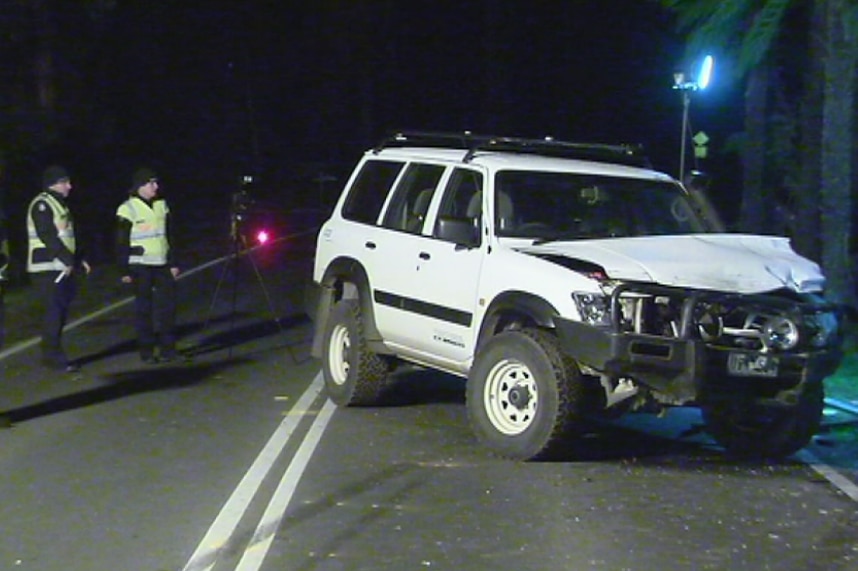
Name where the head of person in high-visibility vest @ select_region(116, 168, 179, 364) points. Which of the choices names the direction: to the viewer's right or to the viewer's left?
to the viewer's right

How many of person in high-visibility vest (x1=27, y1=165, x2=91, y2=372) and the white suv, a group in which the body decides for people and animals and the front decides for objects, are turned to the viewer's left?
0

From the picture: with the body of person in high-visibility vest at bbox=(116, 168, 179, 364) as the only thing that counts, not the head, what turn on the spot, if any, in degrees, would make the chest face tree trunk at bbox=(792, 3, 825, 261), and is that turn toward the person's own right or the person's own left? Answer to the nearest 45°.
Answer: approximately 45° to the person's own left

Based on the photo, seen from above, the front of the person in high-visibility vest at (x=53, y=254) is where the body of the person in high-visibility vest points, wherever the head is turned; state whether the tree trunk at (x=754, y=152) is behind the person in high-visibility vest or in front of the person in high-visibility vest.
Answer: in front

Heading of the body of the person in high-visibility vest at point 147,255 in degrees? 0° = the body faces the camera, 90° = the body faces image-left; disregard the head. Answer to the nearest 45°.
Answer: approximately 315°

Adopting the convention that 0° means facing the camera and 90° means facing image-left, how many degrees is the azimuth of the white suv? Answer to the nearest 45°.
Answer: approximately 315°

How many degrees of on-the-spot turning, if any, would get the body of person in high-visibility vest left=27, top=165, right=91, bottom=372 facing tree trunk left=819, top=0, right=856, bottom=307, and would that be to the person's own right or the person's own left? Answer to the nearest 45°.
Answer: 0° — they already face it

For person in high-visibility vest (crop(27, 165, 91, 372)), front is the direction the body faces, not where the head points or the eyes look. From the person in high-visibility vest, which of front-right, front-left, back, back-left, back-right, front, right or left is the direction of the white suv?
front-right

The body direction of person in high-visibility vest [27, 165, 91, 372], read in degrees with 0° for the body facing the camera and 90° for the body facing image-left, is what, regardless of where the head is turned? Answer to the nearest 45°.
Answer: approximately 270°

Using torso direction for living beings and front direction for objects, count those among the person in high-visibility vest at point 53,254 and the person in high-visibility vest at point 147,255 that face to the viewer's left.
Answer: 0

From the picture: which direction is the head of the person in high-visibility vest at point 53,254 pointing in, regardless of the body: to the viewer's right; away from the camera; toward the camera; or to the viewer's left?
to the viewer's right

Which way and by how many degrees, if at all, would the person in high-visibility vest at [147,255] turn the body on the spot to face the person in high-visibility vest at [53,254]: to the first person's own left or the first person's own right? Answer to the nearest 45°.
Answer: approximately 135° to the first person's own right
